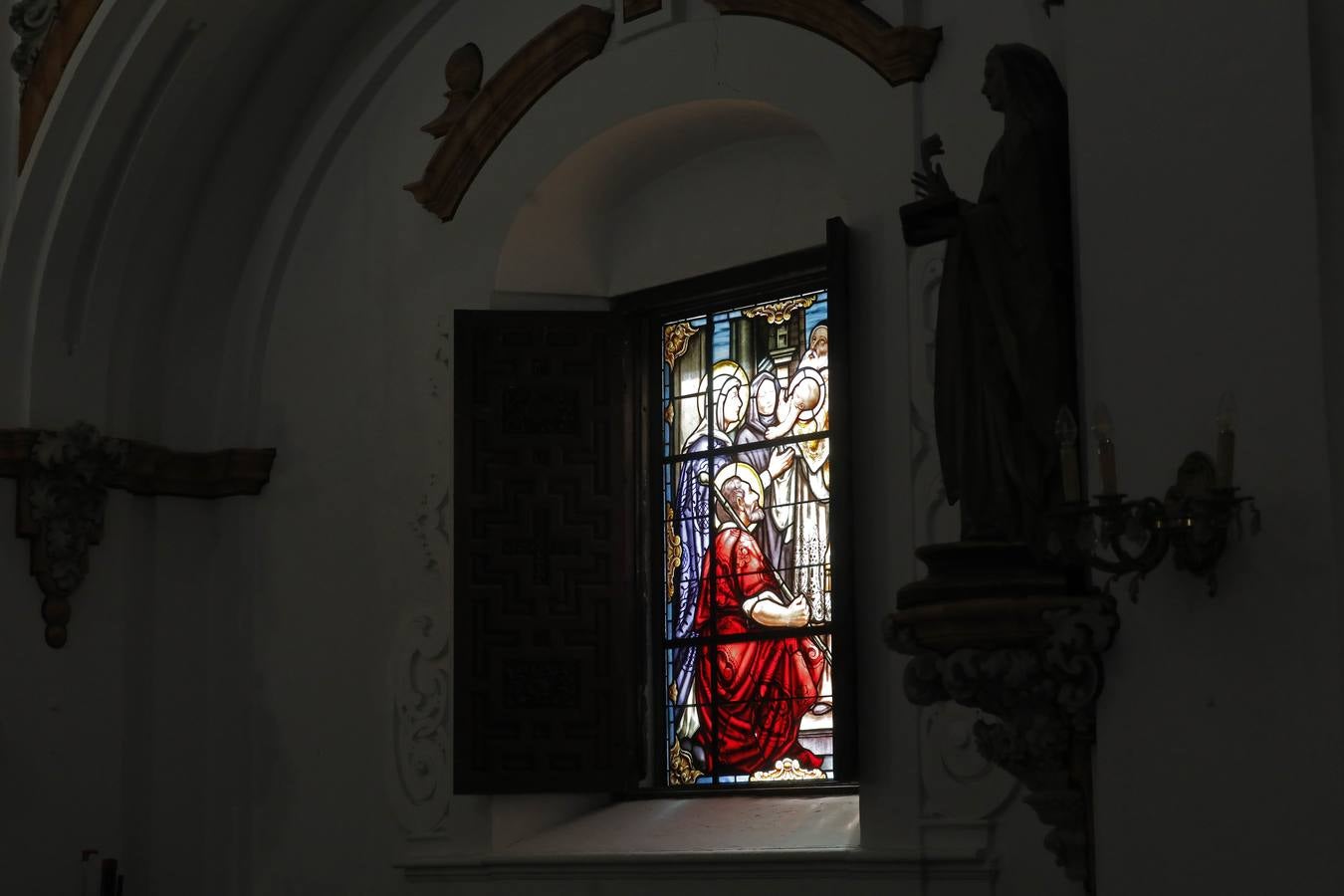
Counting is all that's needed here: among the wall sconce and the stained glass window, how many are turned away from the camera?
0

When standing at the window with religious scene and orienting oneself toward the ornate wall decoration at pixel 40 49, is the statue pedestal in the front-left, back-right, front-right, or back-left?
back-left

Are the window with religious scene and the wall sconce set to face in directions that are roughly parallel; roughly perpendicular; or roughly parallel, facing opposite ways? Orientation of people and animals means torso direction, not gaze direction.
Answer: roughly parallel

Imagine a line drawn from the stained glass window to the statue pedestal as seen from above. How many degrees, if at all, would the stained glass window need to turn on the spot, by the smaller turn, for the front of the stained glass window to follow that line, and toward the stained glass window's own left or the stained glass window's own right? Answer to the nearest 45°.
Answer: approximately 45° to the stained glass window's own left

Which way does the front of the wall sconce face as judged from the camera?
facing the viewer and to the left of the viewer

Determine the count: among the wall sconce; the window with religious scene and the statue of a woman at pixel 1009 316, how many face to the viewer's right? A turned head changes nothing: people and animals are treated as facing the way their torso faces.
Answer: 0

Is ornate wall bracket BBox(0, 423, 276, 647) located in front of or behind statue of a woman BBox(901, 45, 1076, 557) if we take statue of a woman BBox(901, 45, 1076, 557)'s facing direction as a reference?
in front

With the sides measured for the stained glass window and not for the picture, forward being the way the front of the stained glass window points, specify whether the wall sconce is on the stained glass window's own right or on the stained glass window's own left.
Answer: on the stained glass window's own left

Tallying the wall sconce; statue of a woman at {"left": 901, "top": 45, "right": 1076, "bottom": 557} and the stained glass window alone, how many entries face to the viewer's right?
0

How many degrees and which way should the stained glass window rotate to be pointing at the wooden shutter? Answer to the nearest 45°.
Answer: approximately 45° to its right

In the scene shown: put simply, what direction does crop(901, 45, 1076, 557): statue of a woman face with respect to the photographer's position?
facing to the left of the viewer

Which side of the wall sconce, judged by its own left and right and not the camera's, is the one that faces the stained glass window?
right
